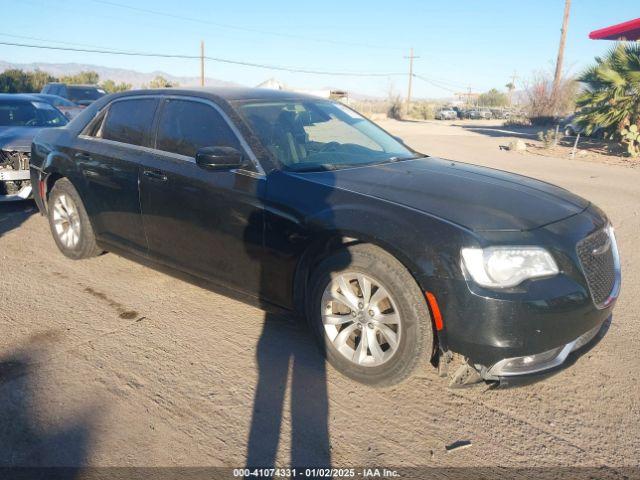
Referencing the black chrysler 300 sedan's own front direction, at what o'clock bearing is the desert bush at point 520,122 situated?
The desert bush is roughly at 8 o'clock from the black chrysler 300 sedan.

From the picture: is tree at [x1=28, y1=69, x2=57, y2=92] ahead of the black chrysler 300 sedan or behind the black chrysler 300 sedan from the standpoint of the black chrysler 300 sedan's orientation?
behind

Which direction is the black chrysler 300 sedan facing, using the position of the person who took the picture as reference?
facing the viewer and to the right of the viewer

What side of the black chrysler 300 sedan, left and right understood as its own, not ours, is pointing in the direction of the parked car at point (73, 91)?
back

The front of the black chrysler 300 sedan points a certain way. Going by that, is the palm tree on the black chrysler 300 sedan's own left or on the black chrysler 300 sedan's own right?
on the black chrysler 300 sedan's own left

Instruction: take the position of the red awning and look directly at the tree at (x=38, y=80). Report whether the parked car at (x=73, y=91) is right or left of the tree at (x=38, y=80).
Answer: left

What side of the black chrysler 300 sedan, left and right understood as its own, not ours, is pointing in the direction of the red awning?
left

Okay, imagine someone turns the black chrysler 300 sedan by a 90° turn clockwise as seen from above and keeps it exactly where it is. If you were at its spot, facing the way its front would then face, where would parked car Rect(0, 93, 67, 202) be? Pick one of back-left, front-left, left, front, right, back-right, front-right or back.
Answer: right

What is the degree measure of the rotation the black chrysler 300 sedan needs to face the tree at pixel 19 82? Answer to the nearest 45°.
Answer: approximately 180°
